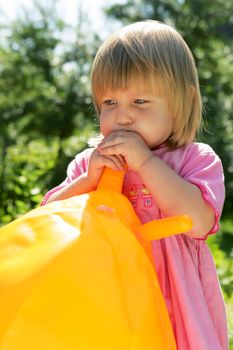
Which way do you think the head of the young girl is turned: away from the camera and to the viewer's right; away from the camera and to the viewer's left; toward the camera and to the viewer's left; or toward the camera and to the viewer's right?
toward the camera and to the viewer's left

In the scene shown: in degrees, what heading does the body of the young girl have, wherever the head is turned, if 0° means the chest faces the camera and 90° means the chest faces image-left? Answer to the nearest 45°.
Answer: approximately 45°
